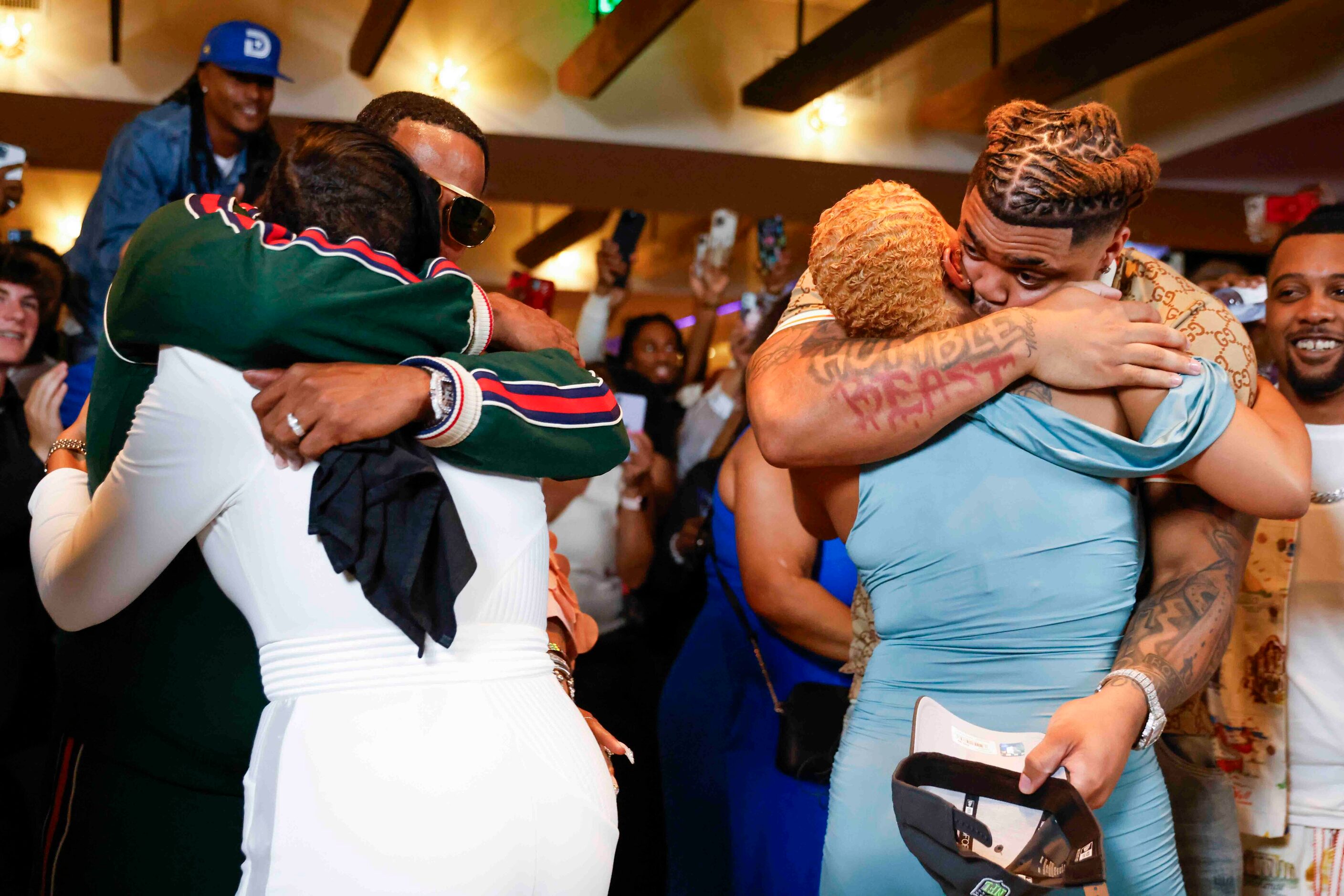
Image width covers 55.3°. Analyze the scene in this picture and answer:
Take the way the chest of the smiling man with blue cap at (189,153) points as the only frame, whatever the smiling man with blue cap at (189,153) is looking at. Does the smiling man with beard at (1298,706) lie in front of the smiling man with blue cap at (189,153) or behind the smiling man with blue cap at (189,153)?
in front

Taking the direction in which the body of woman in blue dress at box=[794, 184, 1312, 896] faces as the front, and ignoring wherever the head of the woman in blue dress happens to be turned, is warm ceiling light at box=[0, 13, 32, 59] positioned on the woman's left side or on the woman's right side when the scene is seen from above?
on the woman's left side

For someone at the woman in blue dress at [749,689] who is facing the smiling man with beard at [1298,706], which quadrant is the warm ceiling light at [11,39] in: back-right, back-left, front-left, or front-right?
back-left

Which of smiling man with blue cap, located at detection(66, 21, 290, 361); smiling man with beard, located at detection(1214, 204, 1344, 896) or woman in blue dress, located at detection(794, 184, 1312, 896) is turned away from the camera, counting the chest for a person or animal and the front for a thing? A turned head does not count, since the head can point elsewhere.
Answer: the woman in blue dress

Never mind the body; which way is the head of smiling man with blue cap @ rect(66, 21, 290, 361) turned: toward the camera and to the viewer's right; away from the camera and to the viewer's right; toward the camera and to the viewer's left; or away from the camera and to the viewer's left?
toward the camera and to the viewer's right

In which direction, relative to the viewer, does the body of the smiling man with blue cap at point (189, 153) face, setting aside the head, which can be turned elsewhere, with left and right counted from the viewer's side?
facing the viewer and to the right of the viewer

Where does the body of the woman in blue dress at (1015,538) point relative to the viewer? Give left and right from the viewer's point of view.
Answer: facing away from the viewer

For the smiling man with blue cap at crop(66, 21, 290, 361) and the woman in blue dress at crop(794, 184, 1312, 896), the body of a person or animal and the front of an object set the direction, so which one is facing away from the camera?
the woman in blue dress
